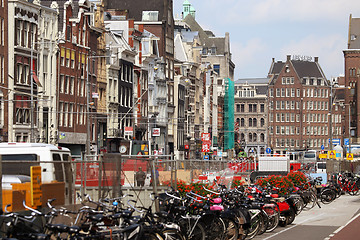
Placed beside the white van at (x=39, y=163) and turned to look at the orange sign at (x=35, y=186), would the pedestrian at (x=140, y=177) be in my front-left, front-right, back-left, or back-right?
back-left

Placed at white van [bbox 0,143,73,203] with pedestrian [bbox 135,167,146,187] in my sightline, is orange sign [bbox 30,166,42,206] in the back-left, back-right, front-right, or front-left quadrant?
back-right

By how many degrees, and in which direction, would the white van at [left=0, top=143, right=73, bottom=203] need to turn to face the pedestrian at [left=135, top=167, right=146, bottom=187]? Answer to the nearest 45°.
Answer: approximately 90° to its right

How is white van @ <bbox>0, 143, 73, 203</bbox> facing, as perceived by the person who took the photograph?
facing away from the viewer and to the left of the viewer

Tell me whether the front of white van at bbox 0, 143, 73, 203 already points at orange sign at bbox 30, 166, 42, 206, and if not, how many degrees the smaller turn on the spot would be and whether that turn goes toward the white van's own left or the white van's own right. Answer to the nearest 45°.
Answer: approximately 135° to the white van's own left
